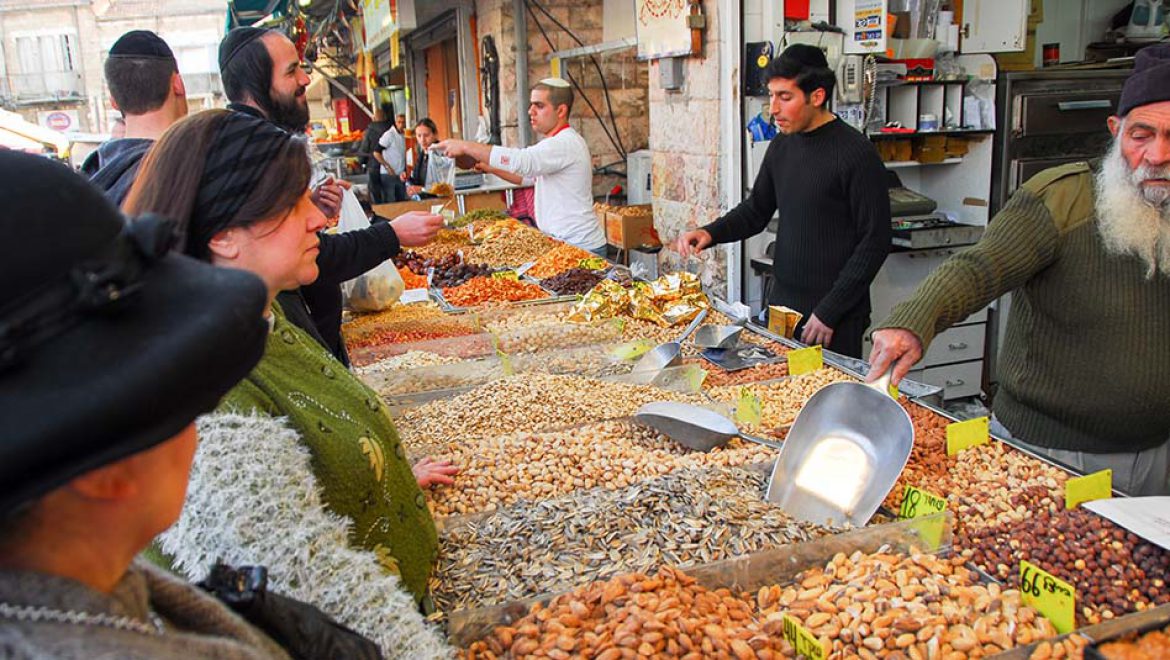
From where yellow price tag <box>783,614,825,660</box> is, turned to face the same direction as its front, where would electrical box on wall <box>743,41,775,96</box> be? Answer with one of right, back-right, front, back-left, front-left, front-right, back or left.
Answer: back-right

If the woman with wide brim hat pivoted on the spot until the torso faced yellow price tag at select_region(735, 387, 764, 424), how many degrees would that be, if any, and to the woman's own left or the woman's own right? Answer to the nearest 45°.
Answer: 0° — they already face it

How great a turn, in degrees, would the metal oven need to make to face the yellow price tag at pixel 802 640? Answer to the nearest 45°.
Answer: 0° — it already faces it

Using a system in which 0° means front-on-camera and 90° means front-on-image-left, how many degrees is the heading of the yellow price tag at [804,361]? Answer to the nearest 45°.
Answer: approximately 0°

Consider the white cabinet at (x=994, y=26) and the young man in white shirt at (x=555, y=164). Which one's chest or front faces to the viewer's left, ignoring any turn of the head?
the young man in white shirt

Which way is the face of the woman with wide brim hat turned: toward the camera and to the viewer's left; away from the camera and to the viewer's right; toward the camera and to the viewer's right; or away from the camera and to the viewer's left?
away from the camera and to the viewer's right

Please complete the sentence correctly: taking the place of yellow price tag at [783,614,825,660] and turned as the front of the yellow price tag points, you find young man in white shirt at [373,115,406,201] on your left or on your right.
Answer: on your right

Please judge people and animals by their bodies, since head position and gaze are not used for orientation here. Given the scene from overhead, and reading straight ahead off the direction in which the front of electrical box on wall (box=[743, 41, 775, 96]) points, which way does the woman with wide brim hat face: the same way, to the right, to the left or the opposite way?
the opposite way
